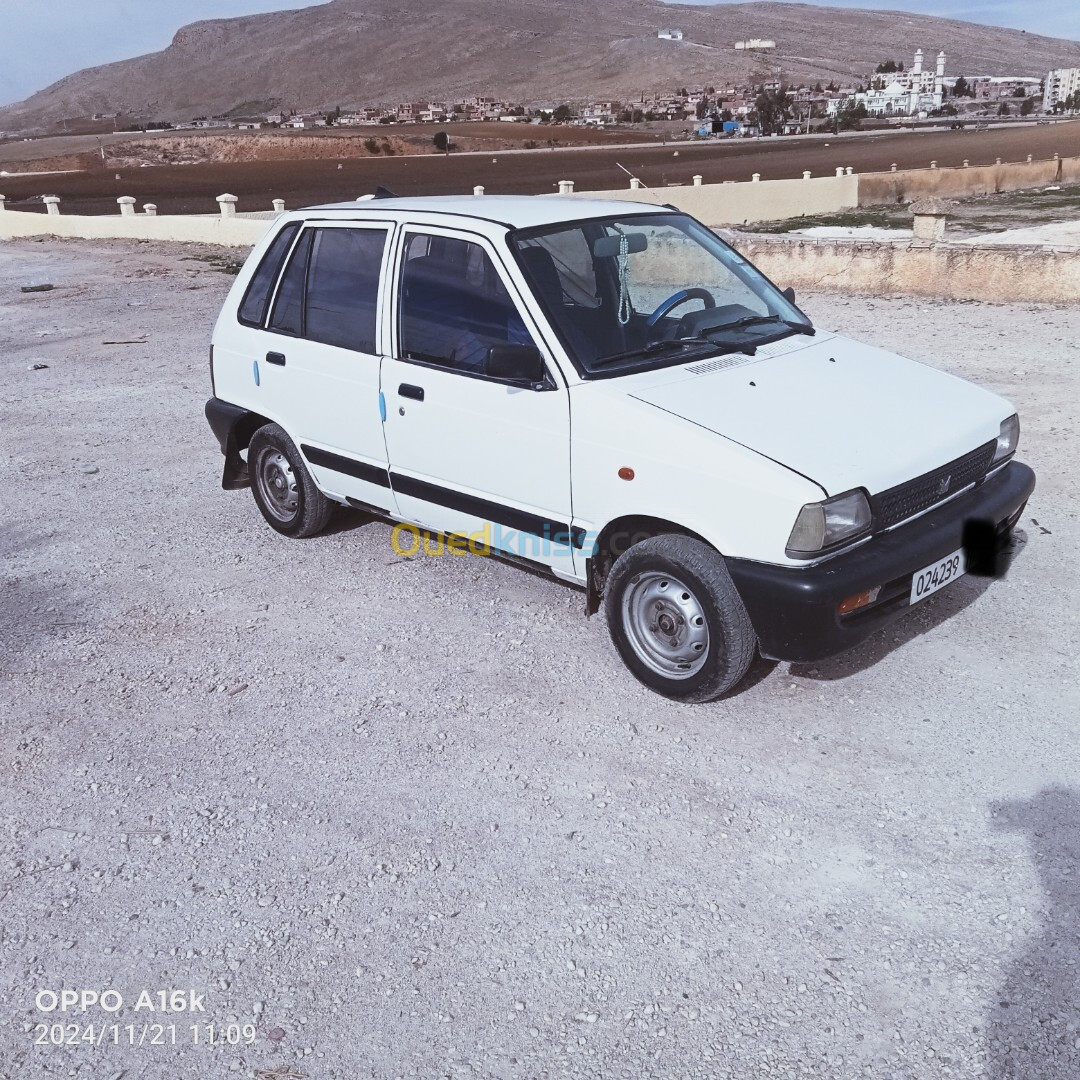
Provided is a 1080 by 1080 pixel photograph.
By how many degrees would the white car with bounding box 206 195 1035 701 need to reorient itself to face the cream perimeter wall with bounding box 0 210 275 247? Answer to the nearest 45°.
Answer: approximately 180°

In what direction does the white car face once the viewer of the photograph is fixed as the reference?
facing the viewer and to the right of the viewer
